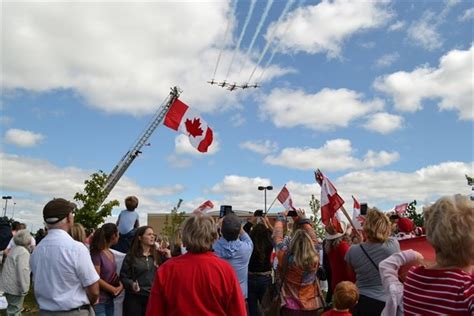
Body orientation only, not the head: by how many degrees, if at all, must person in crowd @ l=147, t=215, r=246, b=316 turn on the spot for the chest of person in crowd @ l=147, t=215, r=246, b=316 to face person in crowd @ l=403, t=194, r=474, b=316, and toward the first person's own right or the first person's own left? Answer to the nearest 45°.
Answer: approximately 135° to the first person's own right

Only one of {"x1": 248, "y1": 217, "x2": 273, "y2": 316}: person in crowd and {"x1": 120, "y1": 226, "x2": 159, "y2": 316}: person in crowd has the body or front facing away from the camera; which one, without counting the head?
{"x1": 248, "y1": 217, "x2": 273, "y2": 316}: person in crowd

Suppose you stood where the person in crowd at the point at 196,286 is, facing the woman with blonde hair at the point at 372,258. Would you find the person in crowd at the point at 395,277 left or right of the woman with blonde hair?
right

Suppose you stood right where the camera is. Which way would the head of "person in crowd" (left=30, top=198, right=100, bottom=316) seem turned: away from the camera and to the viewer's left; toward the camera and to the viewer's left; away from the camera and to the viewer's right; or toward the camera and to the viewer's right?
away from the camera and to the viewer's right

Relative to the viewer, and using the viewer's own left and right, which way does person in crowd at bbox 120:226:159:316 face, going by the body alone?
facing the viewer and to the right of the viewer

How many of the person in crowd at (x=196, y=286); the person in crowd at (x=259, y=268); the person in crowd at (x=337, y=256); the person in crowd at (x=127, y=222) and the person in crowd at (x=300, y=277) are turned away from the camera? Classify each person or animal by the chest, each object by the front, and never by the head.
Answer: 5

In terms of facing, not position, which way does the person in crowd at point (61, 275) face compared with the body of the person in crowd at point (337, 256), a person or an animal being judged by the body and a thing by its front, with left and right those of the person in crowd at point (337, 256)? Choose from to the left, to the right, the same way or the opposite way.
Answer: the same way

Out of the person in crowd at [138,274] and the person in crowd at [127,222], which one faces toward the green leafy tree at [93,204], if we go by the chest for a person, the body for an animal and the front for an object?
the person in crowd at [127,222]

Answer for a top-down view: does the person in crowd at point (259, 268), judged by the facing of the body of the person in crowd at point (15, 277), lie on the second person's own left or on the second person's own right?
on the second person's own right

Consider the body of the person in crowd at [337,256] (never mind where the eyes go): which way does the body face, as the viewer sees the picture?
away from the camera

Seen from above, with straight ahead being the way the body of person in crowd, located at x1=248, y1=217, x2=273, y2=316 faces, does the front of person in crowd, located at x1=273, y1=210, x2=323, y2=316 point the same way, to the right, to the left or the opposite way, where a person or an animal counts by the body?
the same way

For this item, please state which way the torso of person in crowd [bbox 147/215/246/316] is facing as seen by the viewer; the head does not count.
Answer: away from the camera

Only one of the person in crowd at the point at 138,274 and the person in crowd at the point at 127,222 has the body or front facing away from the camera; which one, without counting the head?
the person in crowd at the point at 127,222

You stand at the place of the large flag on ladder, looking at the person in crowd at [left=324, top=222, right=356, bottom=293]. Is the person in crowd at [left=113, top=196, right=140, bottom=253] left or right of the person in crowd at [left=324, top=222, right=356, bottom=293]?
right

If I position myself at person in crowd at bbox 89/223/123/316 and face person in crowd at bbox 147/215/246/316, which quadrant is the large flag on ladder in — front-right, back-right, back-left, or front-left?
back-left

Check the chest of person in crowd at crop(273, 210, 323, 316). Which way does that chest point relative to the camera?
away from the camera

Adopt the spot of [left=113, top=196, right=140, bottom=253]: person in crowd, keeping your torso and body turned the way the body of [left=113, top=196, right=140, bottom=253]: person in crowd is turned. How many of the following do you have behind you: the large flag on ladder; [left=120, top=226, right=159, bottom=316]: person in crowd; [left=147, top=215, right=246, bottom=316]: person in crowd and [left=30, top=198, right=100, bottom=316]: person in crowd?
3
